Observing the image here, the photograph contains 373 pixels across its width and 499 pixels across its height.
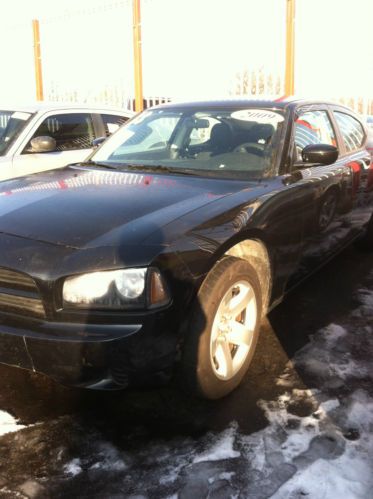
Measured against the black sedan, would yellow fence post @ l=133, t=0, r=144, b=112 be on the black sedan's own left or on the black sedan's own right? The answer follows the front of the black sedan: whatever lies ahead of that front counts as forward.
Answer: on the black sedan's own right

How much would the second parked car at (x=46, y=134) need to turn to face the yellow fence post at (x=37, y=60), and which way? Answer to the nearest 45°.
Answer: approximately 135° to its right

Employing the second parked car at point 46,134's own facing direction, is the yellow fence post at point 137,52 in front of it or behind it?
behind

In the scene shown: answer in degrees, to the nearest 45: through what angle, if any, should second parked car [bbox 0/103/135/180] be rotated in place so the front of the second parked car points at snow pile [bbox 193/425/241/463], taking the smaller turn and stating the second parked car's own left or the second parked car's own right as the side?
approximately 45° to the second parked car's own left

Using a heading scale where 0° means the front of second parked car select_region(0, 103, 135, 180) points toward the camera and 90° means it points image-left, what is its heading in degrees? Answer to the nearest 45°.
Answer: approximately 45°

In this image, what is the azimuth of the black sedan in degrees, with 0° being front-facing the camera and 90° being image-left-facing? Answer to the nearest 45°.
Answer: approximately 45°

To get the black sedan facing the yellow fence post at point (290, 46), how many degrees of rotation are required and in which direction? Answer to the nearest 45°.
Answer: approximately 135° to its right
